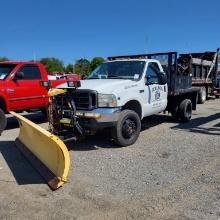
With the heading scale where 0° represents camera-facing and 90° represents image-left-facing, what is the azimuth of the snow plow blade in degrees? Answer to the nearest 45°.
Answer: approximately 45°

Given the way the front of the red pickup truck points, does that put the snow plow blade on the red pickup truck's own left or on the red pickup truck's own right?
on the red pickup truck's own left

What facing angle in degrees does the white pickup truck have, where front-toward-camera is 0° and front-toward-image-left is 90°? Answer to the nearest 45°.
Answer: approximately 45°

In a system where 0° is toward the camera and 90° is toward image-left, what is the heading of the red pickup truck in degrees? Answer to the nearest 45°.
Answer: approximately 45°

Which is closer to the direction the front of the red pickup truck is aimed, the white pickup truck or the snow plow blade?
the snow plow blade

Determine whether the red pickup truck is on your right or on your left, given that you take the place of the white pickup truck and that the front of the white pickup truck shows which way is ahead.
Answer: on your right

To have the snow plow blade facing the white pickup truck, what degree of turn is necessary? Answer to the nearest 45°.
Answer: approximately 180°
